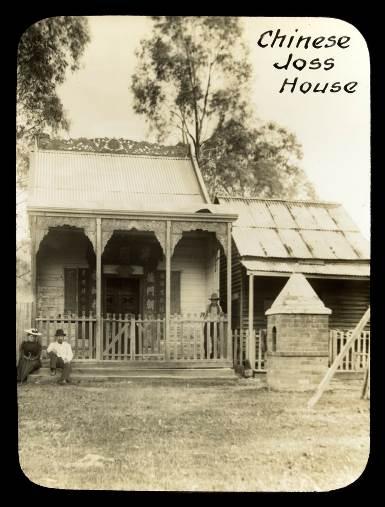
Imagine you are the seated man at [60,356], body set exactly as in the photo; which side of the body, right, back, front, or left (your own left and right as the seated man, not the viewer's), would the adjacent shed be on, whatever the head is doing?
left

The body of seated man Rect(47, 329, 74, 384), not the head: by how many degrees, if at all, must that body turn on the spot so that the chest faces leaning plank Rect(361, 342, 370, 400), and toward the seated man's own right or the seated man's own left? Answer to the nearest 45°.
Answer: approximately 90° to the seated man's own left

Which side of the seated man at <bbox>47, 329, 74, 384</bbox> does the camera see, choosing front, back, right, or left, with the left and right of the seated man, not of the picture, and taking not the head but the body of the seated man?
front

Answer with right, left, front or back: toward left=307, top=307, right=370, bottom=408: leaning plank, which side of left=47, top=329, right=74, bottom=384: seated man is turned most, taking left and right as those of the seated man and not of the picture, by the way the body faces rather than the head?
left

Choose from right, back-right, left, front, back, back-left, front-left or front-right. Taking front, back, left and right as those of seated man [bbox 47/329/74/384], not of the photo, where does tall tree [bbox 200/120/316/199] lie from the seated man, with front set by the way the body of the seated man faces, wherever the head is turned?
left

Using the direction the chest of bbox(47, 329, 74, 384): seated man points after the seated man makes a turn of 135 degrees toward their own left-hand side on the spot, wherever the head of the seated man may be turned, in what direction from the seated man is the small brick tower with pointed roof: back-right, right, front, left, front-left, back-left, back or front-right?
front-right
